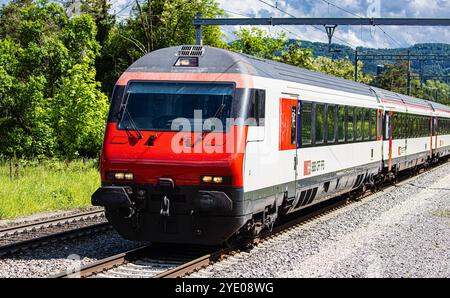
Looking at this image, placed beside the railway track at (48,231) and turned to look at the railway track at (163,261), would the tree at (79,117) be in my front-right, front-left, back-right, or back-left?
back-left

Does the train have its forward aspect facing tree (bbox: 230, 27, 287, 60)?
no

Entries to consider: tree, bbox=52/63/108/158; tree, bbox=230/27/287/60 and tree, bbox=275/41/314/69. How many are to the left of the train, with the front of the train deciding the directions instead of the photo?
0

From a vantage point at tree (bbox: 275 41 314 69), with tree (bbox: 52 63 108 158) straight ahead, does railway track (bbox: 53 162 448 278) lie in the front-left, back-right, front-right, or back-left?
front-left

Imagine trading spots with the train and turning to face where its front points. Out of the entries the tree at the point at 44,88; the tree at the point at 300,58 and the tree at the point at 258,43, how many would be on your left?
0

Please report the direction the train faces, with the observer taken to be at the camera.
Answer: facing the viewer and to the left of the viewer

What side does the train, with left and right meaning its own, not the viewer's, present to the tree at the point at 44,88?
right

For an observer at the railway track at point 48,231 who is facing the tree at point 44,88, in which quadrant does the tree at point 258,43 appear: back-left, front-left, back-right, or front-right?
front-right

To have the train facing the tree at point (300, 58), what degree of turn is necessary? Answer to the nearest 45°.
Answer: approximately 135° to its right

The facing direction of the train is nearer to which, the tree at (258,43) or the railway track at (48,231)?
the railway track
